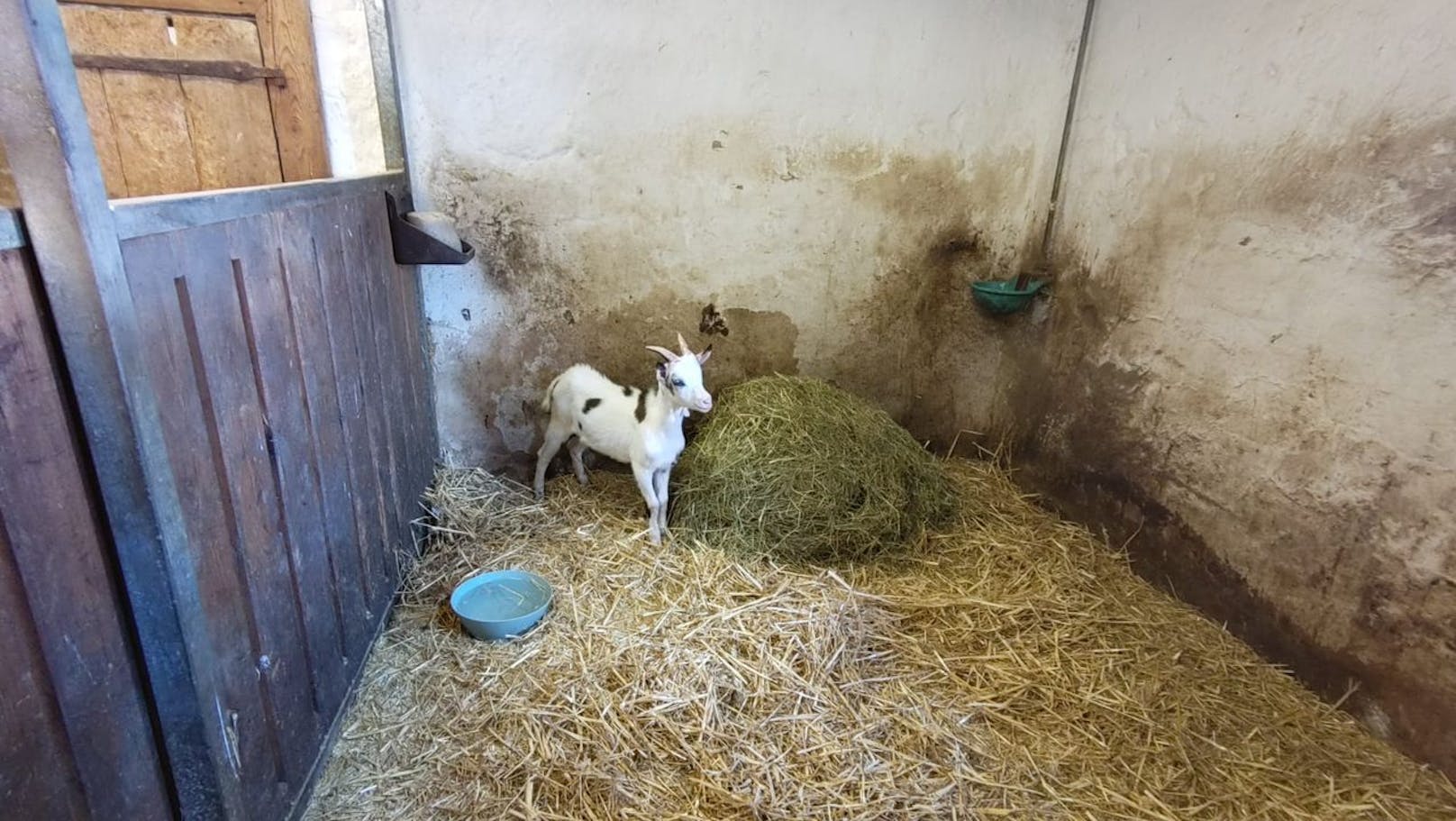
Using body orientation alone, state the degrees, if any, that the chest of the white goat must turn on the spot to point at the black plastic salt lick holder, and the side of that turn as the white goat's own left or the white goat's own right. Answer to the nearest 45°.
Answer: approximately 135° to the white goat's own right

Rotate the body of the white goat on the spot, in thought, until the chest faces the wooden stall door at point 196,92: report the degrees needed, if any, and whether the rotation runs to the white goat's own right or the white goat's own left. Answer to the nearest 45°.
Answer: approximately 135° to the white goat's own right

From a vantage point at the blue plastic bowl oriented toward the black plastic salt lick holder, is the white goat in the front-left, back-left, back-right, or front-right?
front-right

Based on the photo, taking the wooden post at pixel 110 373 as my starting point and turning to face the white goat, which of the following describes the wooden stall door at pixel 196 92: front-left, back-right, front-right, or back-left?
front-left

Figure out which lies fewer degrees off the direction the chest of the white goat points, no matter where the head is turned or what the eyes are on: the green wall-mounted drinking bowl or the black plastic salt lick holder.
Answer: the green wall-mounted drinking bowl

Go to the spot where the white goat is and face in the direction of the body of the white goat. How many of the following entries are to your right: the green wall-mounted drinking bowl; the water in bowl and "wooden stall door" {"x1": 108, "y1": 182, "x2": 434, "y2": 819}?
2

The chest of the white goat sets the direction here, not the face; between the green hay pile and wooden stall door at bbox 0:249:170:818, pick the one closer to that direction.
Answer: the green hay pile

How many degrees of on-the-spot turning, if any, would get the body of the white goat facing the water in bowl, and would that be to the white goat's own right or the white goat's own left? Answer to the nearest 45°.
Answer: approximately 90° to the white goat's own right

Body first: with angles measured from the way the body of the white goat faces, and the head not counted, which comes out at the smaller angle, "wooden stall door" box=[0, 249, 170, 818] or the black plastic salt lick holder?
the wooden stall door

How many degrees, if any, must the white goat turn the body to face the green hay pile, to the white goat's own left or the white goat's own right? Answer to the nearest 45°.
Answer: approximately 45° to the white goat's own left

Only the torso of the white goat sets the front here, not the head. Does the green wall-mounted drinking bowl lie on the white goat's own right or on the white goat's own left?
on the white goat's own left

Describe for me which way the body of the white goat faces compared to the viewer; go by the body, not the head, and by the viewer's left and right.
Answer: facing the viewer and to the right of the viewer

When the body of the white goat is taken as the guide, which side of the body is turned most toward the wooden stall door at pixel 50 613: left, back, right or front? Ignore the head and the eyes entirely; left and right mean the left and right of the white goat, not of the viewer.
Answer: right
